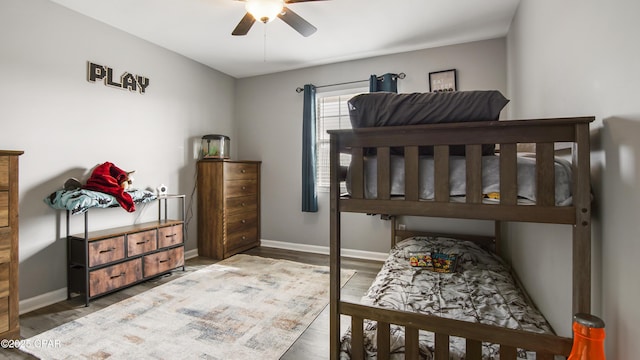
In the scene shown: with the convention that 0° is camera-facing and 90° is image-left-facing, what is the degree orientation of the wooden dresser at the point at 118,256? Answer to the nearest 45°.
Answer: approximately 315°

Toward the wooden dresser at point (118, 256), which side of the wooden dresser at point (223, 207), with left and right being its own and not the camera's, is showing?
right

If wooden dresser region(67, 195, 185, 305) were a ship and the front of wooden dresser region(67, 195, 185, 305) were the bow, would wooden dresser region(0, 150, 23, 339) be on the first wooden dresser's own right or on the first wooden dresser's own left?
on the first wooden dresser's own right

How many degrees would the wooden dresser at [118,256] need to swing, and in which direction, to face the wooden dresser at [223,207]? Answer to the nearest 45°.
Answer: approximately 90° to its left

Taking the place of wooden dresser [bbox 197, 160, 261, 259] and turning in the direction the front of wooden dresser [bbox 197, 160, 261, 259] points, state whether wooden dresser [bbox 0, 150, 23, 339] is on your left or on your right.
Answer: on your right

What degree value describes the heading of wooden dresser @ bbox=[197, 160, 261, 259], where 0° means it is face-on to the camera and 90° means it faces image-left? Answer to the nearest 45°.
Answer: approximately 315°
